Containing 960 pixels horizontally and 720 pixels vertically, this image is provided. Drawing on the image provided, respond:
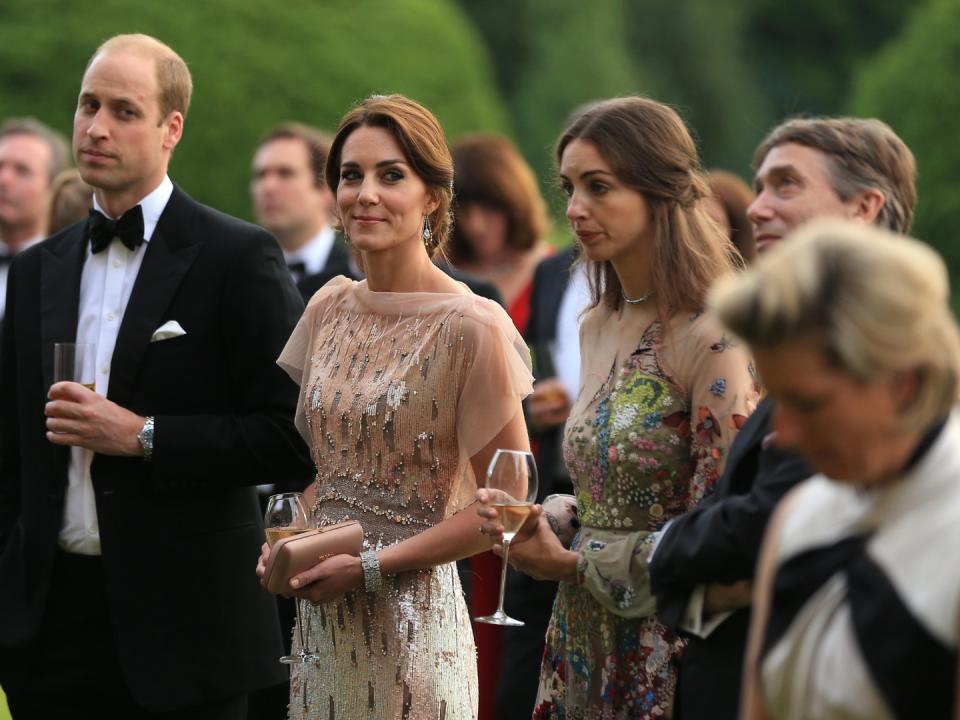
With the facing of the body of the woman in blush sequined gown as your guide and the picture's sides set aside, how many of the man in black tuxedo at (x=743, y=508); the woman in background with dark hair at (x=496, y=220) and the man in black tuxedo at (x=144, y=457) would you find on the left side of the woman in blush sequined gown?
1

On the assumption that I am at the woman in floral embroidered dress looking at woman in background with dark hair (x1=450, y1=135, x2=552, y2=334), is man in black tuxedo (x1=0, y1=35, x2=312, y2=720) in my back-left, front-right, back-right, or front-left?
front-left

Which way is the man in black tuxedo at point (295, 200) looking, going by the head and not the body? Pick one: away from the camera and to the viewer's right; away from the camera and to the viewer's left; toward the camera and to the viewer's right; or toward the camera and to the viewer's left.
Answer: toward the camera and to the viewer's left

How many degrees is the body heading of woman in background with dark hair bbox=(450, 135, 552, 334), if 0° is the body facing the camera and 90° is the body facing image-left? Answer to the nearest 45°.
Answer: approximately 45°

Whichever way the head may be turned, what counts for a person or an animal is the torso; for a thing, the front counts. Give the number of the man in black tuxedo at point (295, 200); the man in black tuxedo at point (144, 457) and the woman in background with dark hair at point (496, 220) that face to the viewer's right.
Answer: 0

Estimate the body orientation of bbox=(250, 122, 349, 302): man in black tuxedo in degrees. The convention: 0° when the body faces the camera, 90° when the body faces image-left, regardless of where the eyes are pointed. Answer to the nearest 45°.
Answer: approximately 45°

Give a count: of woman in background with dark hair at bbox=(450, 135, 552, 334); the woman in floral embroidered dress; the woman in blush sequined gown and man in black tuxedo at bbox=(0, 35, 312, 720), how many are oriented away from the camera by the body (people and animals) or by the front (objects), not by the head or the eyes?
0

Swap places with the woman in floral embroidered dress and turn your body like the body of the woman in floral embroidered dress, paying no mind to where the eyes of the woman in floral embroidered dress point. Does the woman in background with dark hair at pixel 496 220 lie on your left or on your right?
on your right

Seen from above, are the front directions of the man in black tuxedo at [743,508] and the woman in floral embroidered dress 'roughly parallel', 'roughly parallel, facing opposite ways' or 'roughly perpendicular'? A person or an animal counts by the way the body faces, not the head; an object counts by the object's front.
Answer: roughly parallel

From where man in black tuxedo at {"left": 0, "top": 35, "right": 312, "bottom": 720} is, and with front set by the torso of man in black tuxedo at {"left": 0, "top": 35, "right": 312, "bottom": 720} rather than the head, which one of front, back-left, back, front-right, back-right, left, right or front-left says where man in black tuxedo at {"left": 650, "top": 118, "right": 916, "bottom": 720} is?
left

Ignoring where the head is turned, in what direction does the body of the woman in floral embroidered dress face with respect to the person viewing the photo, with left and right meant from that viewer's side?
facing the viewer and to the left of the viewer

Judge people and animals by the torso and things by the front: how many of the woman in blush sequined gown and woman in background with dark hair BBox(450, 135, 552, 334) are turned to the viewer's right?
0

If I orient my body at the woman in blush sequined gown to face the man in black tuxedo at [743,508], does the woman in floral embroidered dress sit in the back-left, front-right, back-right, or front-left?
front-left

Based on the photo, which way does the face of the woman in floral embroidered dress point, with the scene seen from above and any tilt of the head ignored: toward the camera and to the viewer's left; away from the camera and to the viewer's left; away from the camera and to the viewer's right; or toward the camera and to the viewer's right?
toward the camera and to the viewer's left
